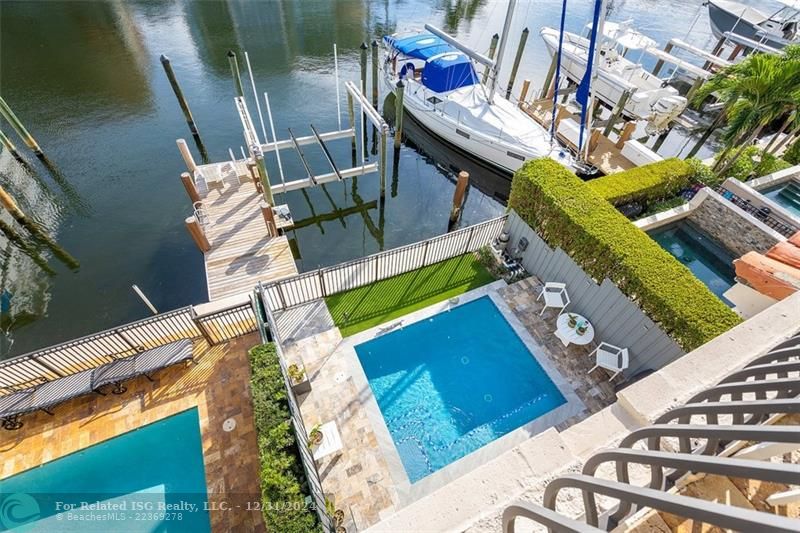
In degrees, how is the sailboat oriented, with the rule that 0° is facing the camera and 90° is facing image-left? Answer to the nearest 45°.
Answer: approximately 315°

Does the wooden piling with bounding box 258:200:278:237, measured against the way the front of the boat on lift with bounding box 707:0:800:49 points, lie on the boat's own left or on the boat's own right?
on the boat's own left

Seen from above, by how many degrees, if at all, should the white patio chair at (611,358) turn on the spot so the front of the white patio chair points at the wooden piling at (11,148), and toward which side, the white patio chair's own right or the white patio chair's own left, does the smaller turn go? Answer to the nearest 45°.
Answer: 0° — it already faces it

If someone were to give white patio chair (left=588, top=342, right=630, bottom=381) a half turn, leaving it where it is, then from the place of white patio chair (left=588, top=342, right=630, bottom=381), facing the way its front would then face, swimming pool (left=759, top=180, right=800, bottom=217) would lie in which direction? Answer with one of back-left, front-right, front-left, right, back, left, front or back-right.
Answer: front-left

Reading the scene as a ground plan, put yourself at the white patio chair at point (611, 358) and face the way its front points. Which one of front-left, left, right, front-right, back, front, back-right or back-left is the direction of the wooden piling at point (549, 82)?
right

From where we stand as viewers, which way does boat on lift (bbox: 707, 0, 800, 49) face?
facing away from the viewer and to the left of the viewer

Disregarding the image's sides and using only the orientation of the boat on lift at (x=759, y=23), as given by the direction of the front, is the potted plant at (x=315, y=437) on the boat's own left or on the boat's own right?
on the boat's own left

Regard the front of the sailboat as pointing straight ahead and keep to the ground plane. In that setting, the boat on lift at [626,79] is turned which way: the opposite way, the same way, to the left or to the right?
the opposite way

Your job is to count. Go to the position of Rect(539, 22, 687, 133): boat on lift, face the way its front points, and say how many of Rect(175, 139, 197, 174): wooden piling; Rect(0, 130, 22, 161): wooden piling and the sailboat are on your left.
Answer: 3

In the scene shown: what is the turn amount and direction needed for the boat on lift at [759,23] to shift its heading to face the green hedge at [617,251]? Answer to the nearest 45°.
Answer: approximately 135° to its left

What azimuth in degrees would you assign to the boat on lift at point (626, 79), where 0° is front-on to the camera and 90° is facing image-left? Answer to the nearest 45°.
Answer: approximately 135°
